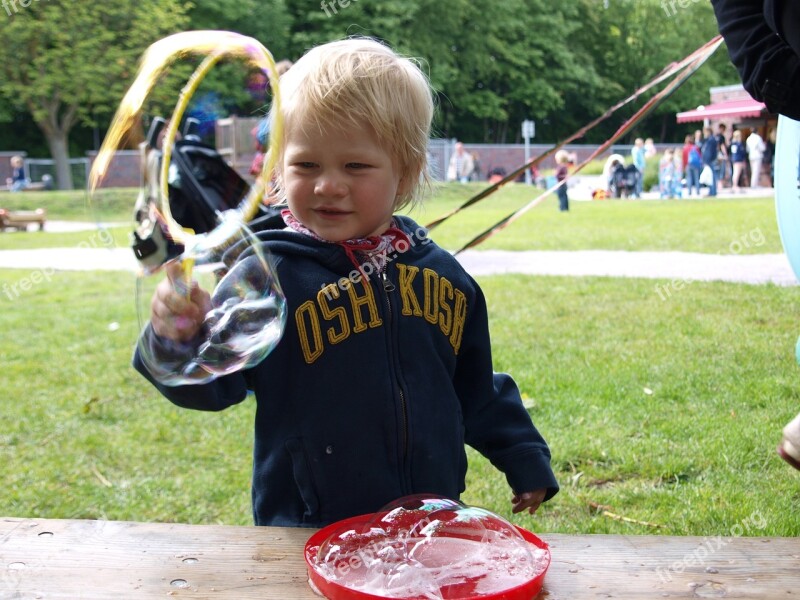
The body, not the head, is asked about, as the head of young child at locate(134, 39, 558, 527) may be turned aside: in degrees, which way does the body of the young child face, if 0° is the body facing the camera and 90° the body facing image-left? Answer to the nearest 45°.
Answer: approximately 0°

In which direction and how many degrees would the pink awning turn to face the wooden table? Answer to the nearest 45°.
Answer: approximately 45° to its left

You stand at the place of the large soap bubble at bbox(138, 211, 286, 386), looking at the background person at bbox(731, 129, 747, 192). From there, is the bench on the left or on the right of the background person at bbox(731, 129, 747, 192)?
left

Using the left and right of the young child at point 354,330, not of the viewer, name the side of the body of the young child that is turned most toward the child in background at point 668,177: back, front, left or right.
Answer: back

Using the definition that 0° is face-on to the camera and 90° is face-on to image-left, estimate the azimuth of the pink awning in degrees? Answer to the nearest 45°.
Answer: approximately 45°

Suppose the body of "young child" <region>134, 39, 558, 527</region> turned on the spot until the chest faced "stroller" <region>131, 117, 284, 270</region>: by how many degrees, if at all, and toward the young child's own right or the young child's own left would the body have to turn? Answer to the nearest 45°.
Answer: approximately 135° to the young child's own right

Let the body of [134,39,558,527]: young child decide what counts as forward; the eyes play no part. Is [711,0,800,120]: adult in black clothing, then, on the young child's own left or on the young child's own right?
on the young child's own left
